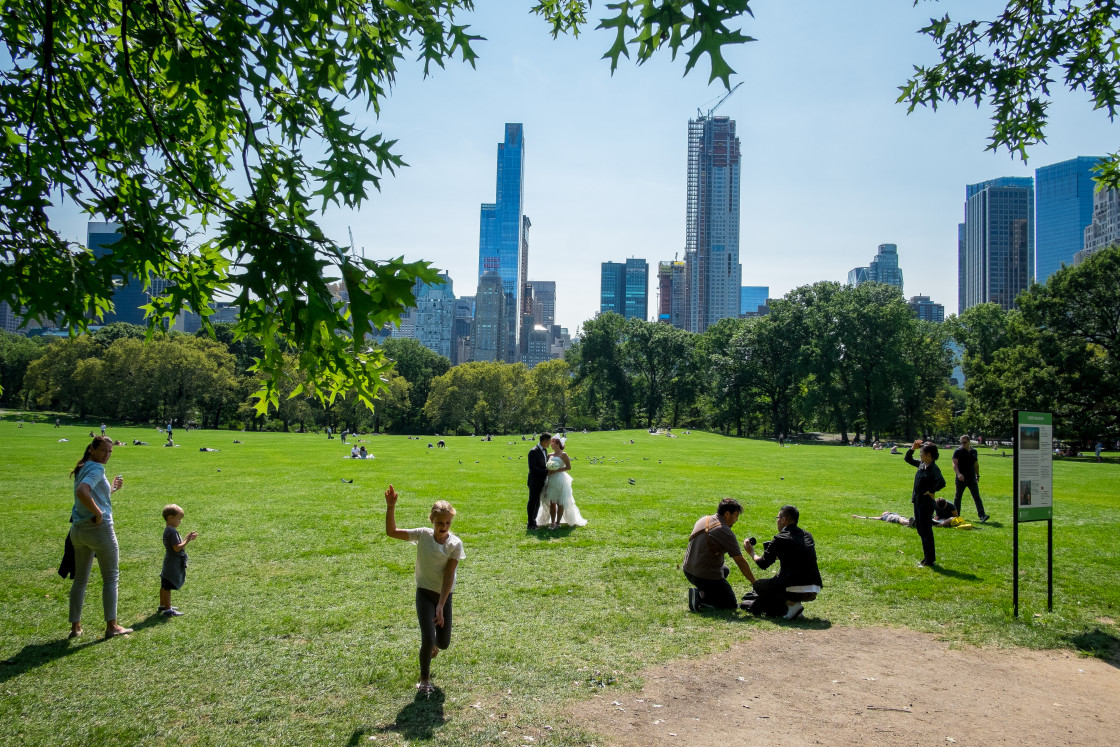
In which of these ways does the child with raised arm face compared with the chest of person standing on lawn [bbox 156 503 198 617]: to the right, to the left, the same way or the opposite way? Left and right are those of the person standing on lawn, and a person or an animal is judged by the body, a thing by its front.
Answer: to the right

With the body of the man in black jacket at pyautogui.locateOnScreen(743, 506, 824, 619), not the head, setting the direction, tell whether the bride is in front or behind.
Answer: in front

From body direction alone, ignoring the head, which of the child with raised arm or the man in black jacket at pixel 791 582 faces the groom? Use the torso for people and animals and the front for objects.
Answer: the man in black jacket

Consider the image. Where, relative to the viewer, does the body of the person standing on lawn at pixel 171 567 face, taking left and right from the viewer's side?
facing to the right of the viewer

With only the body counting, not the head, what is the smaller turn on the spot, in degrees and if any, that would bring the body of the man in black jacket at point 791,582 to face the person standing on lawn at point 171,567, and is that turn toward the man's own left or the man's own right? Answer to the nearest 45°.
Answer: approximately 45° to the man's own left

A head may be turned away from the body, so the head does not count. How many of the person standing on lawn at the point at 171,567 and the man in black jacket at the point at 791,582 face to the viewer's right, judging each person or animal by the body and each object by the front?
1

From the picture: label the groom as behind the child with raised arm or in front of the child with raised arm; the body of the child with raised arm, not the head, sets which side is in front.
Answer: behind

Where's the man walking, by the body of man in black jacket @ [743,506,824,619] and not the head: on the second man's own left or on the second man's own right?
on the second man's own right

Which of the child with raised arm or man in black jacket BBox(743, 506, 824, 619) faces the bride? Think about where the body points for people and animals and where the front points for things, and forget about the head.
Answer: the man in black jacket

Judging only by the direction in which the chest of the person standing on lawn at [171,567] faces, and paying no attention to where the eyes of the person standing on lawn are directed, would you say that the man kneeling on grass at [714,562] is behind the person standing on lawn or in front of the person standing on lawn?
in front

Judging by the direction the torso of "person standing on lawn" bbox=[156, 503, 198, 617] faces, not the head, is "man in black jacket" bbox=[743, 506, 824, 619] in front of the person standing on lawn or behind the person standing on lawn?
in front

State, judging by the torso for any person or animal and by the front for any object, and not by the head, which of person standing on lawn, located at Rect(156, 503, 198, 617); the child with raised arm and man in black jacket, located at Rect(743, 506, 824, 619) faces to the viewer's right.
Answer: the person standing on lawn

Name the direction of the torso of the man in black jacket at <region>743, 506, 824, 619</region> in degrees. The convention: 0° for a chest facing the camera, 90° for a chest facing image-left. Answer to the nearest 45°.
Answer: approximately 135°
